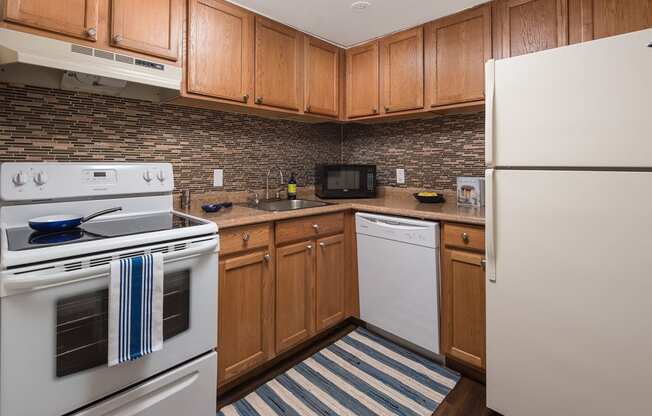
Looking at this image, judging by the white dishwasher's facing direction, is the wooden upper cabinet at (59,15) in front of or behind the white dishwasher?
in front

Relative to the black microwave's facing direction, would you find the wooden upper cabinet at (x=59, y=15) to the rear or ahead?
ahead

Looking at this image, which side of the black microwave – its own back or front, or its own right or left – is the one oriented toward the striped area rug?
front

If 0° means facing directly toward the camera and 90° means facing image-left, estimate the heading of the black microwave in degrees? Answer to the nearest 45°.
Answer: approximately 0°

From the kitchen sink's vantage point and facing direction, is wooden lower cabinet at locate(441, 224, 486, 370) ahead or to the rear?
ahead

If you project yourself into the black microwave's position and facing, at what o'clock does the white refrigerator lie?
The white refrigerator is roughly at 11 o'clock from the black microwave.

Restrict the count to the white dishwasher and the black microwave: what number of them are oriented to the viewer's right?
0

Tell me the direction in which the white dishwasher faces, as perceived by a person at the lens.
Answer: facing the viewer and to the left of the viewer

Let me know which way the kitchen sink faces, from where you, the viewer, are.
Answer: facing the viewer and to the right of the viewer

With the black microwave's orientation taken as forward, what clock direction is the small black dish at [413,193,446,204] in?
The small black dish is roughly at 10 o'clock from the black microwave.
